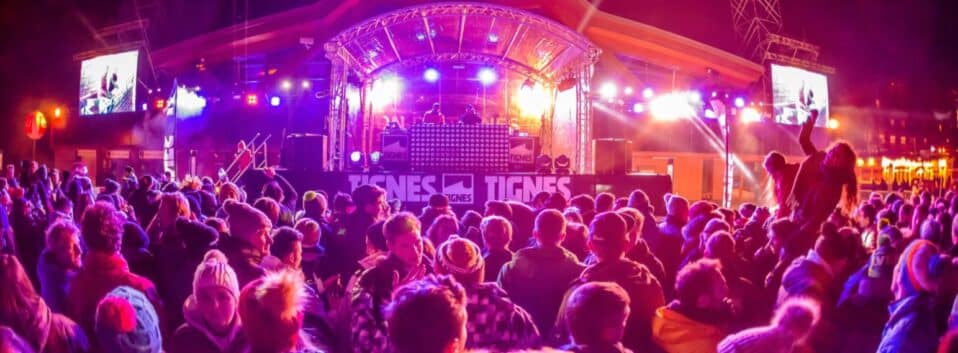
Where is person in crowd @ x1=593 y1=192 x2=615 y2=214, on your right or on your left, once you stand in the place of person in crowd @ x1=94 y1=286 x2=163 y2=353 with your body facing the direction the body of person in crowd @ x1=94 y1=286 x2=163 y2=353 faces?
on your right

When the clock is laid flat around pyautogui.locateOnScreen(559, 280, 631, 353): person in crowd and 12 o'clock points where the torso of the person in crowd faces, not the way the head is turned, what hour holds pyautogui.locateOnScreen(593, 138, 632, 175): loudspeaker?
The loudspeaker is roughly at 12 o'clock from the person in crowd.

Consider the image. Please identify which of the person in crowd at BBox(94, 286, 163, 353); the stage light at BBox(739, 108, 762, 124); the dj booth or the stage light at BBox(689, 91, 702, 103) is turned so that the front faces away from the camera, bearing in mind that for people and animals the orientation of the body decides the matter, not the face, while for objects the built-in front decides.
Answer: the person in crowd

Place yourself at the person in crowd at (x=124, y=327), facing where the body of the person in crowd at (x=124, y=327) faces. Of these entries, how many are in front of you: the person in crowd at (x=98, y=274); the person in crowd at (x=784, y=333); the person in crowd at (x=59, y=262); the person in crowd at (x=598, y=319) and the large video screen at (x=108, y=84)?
3

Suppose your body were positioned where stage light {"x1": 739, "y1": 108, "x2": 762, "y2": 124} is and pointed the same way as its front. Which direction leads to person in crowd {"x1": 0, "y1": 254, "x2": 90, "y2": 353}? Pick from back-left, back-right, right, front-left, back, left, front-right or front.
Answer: front

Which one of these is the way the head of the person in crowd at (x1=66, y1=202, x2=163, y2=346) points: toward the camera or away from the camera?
away from the camera

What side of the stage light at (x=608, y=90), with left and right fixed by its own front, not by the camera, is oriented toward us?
front

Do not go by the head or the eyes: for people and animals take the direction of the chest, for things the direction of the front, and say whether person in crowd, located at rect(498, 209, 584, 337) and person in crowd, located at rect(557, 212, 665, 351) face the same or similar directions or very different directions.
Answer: same or similar directions

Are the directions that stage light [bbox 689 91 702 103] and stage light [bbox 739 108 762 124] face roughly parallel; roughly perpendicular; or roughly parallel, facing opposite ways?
roughly parallel

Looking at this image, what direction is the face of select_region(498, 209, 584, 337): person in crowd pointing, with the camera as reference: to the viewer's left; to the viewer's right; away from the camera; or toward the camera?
away from the camera

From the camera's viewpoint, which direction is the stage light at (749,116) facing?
toward the camera

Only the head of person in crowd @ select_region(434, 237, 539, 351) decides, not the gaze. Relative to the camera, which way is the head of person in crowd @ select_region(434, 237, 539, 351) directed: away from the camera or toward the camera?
away from the camera

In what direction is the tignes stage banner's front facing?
toward the camera

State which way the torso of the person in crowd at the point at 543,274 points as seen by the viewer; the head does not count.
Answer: away from the camera

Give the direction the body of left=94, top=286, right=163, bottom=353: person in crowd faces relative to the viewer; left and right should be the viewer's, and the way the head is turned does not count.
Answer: facing away from the viewer

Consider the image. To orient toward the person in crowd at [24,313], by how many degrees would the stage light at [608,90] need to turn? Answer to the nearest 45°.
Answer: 0° — it already faces them

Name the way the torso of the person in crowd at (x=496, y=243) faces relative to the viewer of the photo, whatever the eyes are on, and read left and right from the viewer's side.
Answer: facing away from the viewer

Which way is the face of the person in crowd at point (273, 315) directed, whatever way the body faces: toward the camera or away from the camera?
away from the camera

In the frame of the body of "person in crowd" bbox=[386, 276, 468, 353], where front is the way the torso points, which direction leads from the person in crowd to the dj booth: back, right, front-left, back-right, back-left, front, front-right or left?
front
